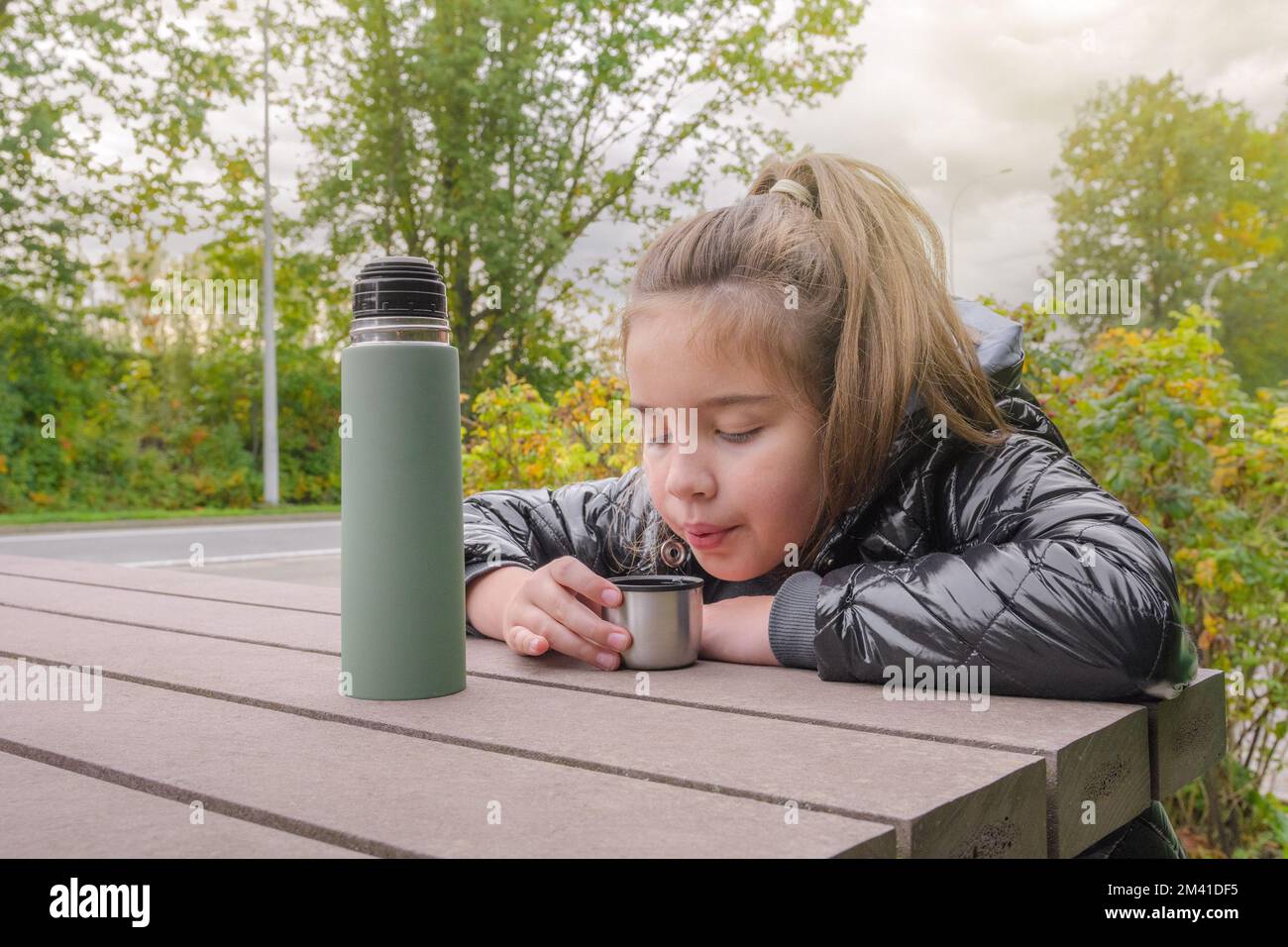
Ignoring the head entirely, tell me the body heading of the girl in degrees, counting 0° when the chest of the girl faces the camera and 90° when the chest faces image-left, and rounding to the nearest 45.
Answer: approximately 45°

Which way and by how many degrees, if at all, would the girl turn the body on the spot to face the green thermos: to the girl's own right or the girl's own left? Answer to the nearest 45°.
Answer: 0° — they already face it
